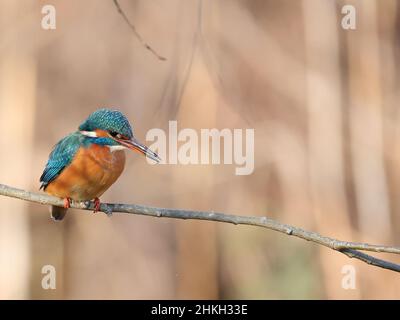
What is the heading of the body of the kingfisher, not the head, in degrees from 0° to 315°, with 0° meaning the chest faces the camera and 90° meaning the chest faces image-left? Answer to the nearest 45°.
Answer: approximately 315°

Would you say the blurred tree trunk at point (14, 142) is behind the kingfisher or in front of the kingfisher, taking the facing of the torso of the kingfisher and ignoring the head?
behind

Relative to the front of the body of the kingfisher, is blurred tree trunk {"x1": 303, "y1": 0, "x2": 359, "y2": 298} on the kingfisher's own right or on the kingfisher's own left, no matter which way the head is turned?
on the kingfisher's own left
